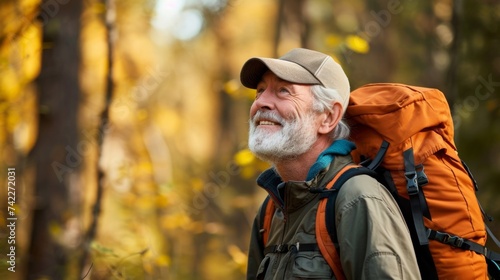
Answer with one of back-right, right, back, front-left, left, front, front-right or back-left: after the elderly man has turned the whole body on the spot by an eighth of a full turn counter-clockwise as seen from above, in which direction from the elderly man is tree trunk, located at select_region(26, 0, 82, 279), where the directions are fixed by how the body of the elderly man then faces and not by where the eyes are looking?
back-right

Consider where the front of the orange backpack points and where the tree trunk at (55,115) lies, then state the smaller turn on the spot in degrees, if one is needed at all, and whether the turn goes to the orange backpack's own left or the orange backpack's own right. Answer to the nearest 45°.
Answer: approximately 90° to the orange backpack's own left

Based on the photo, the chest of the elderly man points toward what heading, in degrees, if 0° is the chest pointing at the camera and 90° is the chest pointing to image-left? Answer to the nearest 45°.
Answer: approximately 45°

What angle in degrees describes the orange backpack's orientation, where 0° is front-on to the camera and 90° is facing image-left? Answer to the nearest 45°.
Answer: approximately 225°
